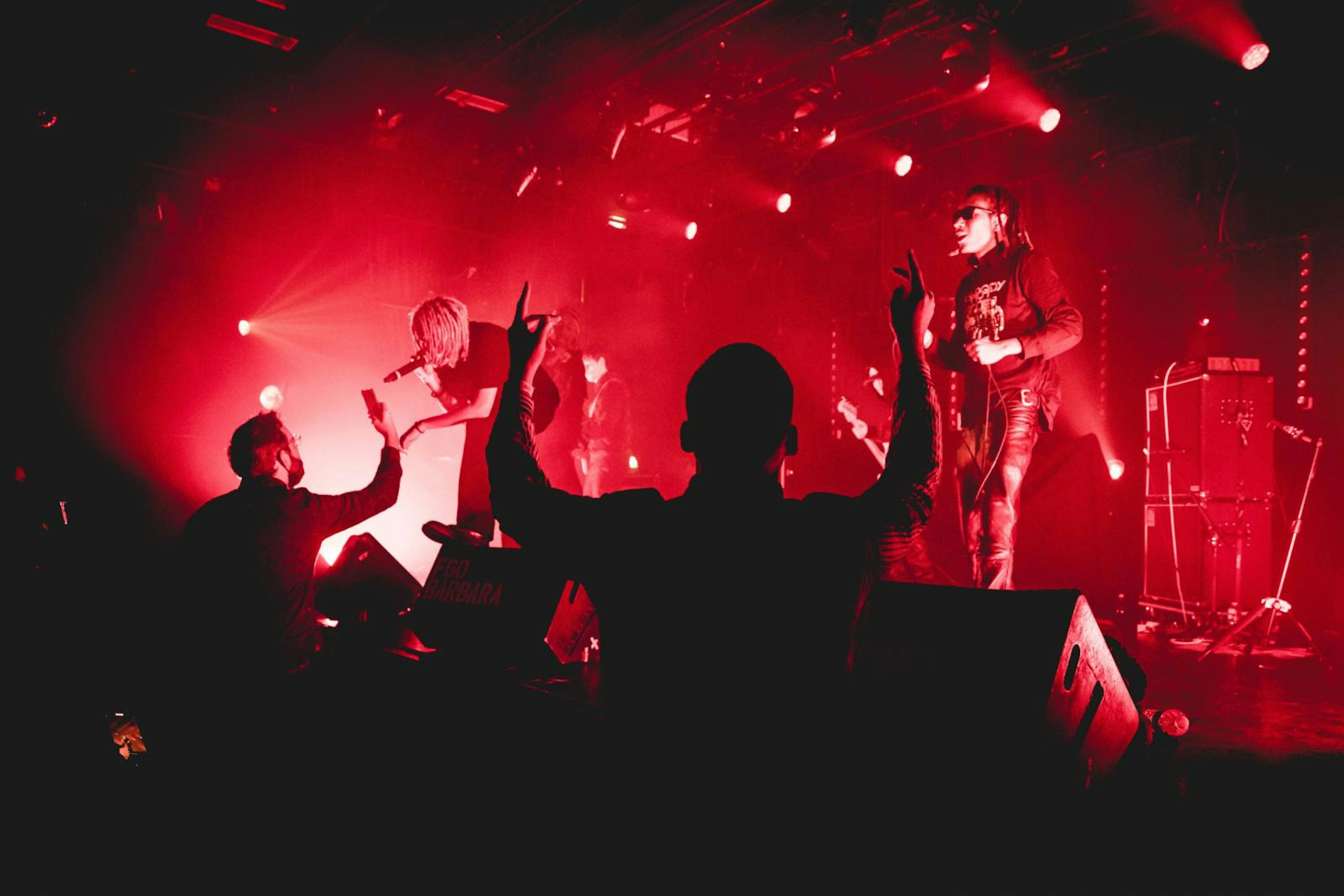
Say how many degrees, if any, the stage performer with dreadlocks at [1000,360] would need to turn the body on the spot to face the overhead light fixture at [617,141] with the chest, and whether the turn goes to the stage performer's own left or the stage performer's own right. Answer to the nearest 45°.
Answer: approximately 90° to the stage performer's own right

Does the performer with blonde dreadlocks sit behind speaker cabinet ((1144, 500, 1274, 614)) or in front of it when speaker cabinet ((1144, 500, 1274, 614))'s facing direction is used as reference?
in front

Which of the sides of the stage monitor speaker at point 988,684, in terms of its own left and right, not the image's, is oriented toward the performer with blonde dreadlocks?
left

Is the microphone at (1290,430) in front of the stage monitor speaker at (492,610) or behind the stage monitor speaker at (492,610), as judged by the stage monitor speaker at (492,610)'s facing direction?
in front

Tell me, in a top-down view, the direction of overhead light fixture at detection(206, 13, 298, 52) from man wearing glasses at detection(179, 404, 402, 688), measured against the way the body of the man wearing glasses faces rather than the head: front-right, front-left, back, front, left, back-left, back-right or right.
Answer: front-left

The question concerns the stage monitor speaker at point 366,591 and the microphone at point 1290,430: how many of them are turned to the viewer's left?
1

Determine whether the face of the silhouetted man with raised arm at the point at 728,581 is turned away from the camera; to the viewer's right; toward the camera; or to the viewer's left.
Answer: away from the camera

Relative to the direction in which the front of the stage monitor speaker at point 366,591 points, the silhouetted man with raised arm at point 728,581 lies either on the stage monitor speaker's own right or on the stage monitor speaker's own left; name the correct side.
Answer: on the stage monitor speaker's own right

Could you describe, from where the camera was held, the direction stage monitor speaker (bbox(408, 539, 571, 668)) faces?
facing away from the viewer and to the right of the viewer

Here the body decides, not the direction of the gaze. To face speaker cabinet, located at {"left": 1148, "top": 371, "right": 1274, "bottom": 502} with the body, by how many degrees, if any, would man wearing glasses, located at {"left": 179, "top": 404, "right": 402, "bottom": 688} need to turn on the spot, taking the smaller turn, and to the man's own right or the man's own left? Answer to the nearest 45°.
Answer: approximately 45° to the man's own right

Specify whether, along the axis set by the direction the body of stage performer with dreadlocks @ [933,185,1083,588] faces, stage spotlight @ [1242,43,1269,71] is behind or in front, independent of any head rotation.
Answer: behind

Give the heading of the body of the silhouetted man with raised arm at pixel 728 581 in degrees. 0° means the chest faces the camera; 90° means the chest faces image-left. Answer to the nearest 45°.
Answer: approximately 180°

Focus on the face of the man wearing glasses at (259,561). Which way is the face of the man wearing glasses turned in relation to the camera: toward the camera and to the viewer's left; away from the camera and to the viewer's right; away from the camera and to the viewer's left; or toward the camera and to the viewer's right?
away from the camera and to the viewer's right
